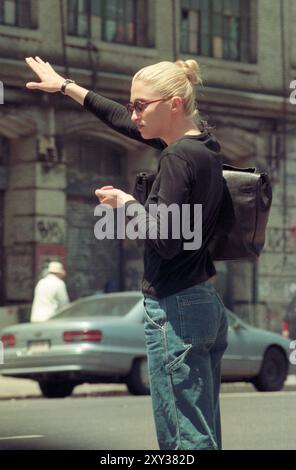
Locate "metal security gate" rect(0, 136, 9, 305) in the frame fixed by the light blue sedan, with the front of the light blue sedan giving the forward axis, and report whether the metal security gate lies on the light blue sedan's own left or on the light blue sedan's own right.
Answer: on the light blue sedan's own left

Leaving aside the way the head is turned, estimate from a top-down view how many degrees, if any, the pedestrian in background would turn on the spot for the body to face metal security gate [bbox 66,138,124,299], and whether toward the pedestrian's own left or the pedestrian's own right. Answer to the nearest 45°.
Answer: approximately 45° to the pedestrian's own left

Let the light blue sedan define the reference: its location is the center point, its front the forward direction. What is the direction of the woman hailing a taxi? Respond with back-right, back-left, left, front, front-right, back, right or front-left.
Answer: back-right

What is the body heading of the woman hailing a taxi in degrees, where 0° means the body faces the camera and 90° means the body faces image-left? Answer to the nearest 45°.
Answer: approximately 90°

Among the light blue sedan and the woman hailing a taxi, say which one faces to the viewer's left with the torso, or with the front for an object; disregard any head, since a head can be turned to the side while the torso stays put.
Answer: the woman hailing a taxi

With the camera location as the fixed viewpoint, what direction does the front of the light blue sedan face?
facing away from the viewer and to the right of the viewer

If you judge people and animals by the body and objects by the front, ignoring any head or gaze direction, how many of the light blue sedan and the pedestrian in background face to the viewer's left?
0

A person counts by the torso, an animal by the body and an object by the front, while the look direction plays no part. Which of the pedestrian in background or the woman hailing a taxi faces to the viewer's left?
the woman hailing a taxi

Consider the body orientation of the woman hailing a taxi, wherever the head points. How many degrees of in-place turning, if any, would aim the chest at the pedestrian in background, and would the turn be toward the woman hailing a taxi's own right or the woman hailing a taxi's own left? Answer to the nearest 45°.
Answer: approximately 90° to the woman hailing a taxi's own right

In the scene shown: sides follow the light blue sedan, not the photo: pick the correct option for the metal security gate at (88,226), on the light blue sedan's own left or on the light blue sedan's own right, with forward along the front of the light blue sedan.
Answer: on the light blue sedan's own left
